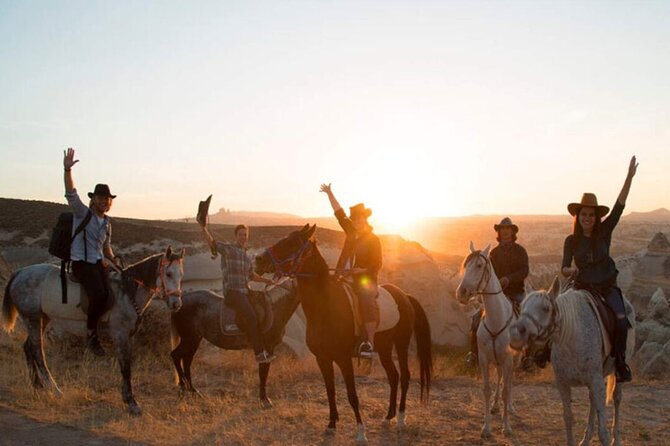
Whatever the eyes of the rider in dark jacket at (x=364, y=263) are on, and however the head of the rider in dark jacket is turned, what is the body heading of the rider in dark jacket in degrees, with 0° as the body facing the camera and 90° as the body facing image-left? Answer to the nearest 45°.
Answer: approximately 45°

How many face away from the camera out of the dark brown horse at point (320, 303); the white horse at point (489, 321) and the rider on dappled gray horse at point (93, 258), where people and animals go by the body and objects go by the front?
0

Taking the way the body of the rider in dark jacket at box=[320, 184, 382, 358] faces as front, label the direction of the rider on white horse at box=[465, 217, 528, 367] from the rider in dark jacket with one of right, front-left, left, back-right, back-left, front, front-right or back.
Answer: back

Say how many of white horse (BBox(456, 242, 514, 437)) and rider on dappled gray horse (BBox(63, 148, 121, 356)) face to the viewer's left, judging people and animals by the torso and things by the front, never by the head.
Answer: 0

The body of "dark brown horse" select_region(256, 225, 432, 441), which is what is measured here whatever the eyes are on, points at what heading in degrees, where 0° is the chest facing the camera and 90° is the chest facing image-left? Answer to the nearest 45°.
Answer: approximately 45°

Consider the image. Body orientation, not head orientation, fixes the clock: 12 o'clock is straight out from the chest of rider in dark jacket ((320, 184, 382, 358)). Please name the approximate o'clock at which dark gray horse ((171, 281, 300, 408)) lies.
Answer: The dark gray horse is roughly at 3 o'clock from the rider in dark jacket.

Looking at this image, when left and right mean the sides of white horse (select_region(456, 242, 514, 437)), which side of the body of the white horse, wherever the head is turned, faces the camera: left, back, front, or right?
front

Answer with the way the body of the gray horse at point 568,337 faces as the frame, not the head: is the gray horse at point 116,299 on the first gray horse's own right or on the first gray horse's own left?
on the first gray horse's own right

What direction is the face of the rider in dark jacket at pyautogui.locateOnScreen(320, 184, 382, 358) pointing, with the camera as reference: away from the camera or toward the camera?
toward the camera
